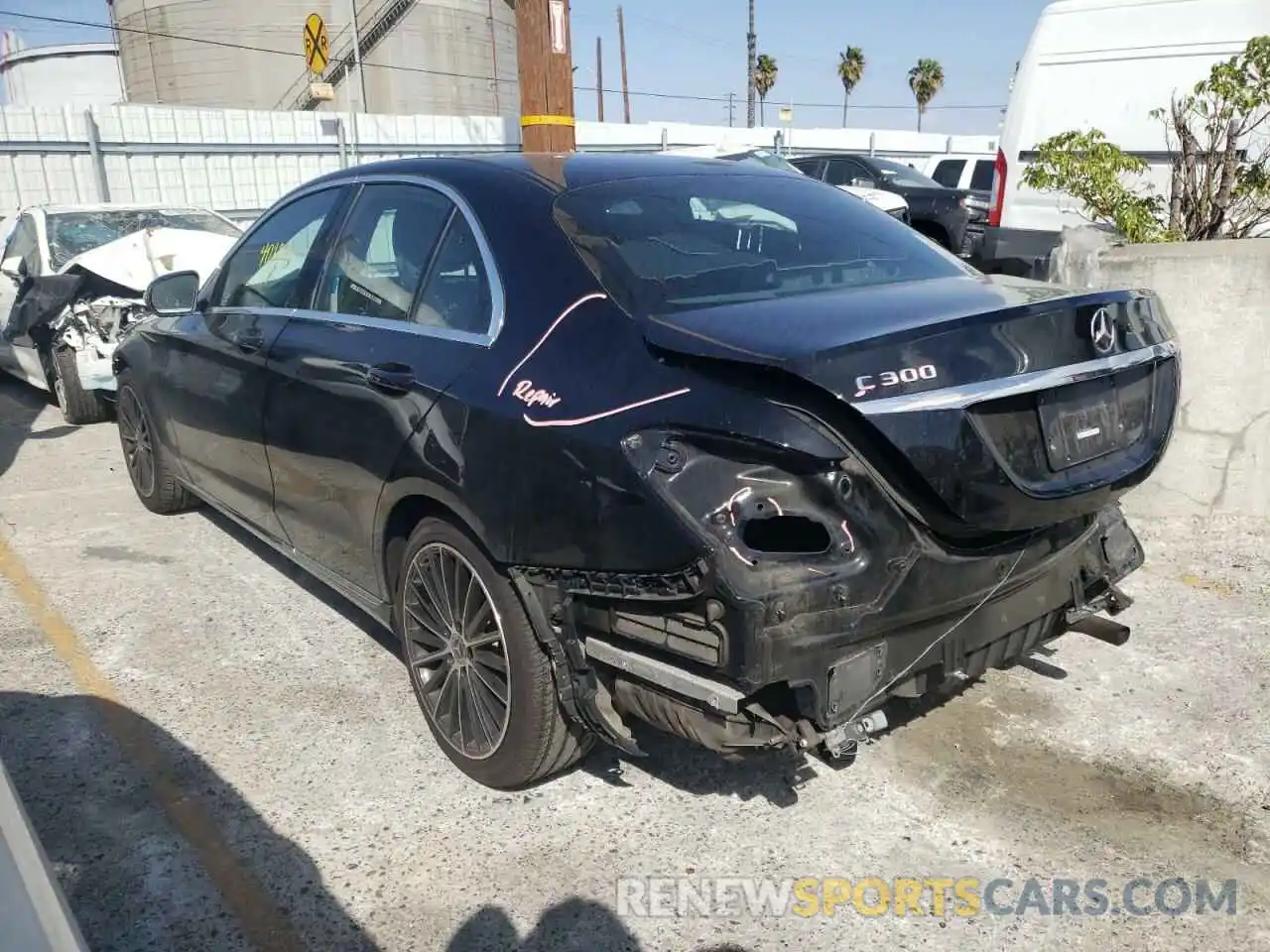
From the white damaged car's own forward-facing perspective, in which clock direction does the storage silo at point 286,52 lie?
The storage silo is roughly at 8 o'clock from the white damaged car.

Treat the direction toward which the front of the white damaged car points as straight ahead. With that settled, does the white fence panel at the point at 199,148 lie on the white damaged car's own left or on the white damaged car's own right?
on the white damaged car's own left

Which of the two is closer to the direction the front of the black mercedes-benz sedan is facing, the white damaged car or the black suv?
the white damaged car

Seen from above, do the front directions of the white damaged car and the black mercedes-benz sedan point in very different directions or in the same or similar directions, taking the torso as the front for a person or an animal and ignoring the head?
very different directions

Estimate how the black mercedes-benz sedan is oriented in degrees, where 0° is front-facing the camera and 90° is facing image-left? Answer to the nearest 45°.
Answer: approximately 135°

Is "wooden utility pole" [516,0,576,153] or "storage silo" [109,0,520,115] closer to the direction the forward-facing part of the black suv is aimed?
the wooden utility pole

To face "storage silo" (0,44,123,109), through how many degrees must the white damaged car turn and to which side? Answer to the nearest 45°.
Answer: approximately 135° to its left

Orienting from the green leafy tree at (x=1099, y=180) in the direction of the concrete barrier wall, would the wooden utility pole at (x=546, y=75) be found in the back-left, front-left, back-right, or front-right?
back-right

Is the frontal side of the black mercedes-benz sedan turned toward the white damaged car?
yes

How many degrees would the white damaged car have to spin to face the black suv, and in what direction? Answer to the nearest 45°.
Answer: approximately 45° to its left

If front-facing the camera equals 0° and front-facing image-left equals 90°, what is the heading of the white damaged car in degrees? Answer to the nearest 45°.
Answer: approximately 315°
